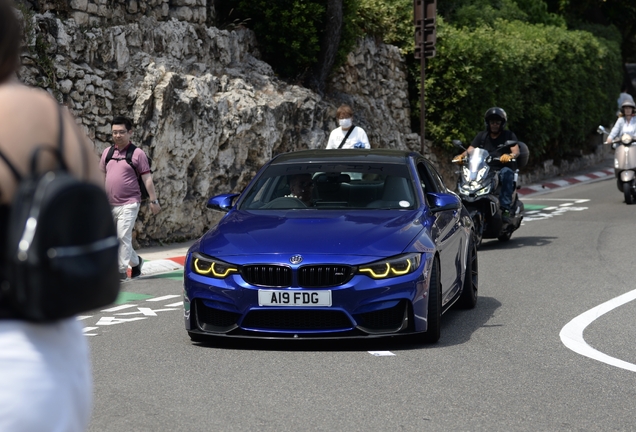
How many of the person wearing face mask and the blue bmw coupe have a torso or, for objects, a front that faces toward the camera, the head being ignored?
2

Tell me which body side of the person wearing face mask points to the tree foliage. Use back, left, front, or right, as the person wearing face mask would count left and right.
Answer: back

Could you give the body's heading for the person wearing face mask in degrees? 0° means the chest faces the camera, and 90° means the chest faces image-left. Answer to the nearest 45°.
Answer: approximately 0°

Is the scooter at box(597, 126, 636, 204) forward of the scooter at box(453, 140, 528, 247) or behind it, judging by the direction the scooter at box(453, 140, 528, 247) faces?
behind

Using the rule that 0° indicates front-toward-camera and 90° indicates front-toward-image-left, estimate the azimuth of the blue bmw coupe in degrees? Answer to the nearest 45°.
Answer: approximately 0°

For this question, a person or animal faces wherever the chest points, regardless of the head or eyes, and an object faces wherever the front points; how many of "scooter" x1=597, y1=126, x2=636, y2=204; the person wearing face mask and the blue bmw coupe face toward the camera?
3

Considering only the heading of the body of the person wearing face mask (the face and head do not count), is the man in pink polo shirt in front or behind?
in front

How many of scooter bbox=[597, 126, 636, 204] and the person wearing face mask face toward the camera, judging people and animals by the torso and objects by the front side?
2
